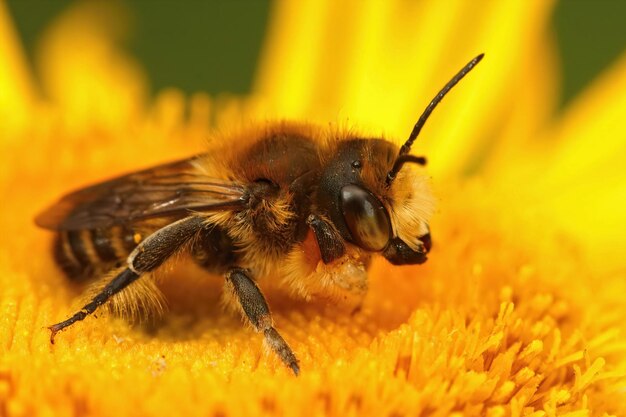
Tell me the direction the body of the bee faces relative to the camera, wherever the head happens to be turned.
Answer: to the viewer's right
